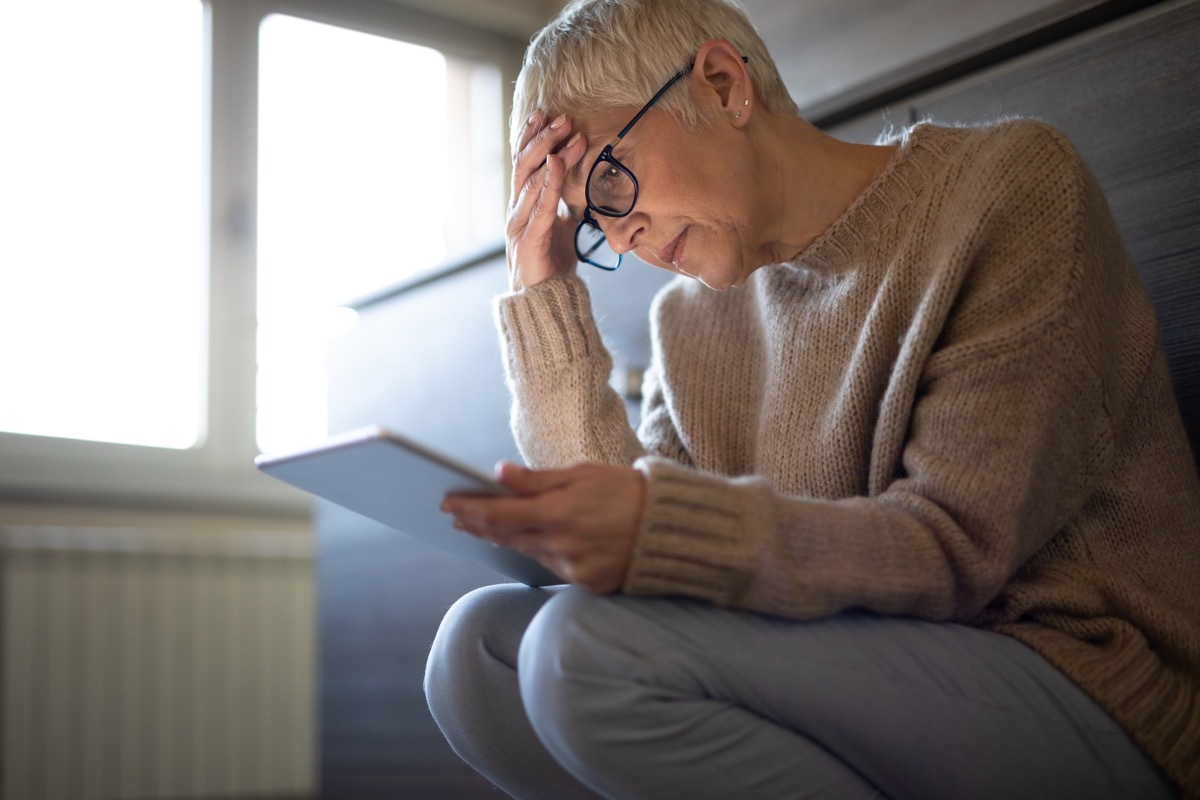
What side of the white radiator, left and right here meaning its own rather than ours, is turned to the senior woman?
front

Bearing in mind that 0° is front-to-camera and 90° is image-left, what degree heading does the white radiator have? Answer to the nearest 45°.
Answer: approximately 0°

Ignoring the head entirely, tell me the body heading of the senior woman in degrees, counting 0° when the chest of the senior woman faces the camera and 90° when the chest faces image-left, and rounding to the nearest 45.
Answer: approximately 45°

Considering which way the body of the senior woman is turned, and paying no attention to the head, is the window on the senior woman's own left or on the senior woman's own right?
on the senior woman's own right

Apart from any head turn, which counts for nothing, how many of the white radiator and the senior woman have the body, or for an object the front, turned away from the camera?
0

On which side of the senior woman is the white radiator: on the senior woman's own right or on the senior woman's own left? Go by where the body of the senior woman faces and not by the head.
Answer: on the senior woman's own right

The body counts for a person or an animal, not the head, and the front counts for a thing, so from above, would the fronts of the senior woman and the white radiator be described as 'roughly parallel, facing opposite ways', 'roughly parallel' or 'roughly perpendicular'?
roughly perpendicular
